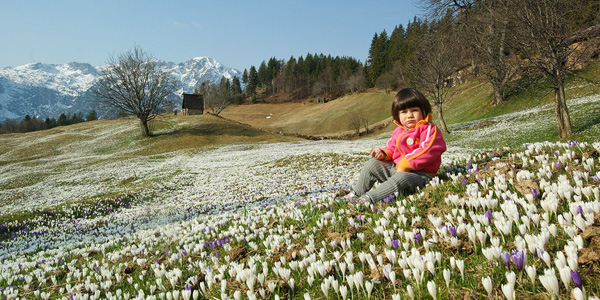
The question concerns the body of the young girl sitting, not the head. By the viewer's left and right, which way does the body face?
facing the viewer and to the left of the viewer

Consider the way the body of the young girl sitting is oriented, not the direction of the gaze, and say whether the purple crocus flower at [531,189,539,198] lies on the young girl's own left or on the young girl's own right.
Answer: on the young girl's own left

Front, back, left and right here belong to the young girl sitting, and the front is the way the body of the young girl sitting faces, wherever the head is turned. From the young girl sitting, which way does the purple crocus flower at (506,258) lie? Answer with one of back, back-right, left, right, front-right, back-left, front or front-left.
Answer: front-left

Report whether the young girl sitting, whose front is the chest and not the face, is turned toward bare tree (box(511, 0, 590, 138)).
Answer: no

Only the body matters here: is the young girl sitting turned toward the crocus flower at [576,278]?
no

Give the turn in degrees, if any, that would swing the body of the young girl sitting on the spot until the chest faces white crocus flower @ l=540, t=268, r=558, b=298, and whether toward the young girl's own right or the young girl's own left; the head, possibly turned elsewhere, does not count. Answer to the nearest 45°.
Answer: approximately 45° to the young girl's own left

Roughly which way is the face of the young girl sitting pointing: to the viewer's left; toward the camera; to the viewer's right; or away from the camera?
toward the camera

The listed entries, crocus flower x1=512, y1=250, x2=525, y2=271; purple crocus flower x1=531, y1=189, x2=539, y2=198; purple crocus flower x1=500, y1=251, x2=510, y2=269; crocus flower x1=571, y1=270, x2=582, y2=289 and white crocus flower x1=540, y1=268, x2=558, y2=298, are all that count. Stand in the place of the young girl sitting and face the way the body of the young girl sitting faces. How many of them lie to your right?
0

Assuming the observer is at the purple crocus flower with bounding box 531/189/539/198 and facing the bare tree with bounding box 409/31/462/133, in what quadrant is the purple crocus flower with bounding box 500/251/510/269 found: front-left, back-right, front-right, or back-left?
back-left

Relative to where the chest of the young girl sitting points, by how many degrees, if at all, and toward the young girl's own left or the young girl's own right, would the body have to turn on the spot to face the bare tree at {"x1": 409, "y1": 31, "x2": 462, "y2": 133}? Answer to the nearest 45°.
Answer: approximately 135° to the young girl's own right
